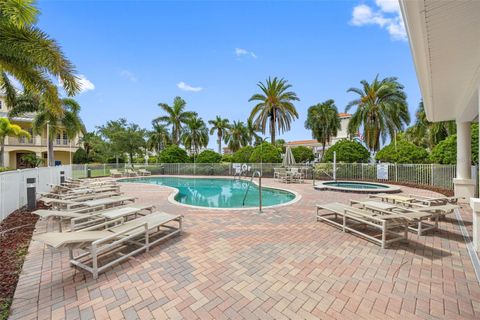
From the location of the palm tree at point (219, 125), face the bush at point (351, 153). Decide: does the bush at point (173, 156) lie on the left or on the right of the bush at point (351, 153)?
right

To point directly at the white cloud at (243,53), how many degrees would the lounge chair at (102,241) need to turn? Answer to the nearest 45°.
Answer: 0° — it already faces it

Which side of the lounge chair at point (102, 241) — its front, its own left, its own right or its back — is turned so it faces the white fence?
left

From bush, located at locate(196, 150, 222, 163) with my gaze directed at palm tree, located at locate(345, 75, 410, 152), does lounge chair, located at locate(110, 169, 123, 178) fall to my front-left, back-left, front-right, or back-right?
back-right

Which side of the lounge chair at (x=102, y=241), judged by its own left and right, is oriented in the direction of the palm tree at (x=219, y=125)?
front

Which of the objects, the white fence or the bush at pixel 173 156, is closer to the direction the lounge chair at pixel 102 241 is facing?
the bush

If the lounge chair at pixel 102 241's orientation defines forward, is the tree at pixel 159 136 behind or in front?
in front

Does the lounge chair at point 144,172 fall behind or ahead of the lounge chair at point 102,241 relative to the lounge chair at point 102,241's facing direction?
ahead

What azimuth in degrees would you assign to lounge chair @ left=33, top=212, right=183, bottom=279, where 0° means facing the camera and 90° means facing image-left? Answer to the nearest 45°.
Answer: approximately 225°

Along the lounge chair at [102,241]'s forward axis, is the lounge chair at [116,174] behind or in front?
in front

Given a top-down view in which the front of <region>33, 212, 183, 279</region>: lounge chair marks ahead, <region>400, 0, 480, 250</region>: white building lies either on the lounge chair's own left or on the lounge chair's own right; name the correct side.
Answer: on the lounge chair's own right

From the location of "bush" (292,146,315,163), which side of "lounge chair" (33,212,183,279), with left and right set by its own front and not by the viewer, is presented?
front

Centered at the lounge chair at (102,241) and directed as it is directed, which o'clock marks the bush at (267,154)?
The bush is roughly at 12 o'clock from the lounge chair.

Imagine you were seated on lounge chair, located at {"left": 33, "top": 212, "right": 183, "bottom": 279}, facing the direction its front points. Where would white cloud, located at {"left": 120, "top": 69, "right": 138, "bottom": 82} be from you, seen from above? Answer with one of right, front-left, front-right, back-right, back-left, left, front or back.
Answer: front-left

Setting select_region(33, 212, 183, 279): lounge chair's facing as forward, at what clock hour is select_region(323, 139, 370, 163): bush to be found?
The bush is roughly at 1 o'clock from the lounge chair.
